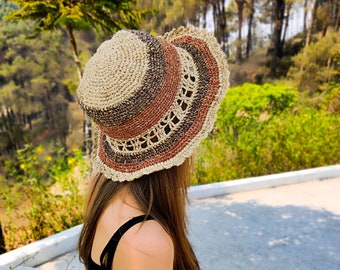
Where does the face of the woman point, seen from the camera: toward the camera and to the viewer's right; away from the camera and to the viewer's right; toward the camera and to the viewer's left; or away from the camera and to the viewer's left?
away from the camera and to the viewer's right

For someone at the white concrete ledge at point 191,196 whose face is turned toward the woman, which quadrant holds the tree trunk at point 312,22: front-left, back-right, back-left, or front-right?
back-left

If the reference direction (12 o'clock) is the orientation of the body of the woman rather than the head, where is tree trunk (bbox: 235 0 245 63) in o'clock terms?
The tree trunk is roughly at 11 o'clock from the woman.

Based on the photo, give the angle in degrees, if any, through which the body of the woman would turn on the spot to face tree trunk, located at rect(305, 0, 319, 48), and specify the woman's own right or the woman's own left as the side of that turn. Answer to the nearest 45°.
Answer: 0° — they already face it

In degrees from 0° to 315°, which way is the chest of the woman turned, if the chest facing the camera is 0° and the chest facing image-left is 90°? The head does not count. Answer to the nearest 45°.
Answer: approximately 225°

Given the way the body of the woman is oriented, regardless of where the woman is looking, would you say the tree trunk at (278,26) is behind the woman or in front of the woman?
in front
